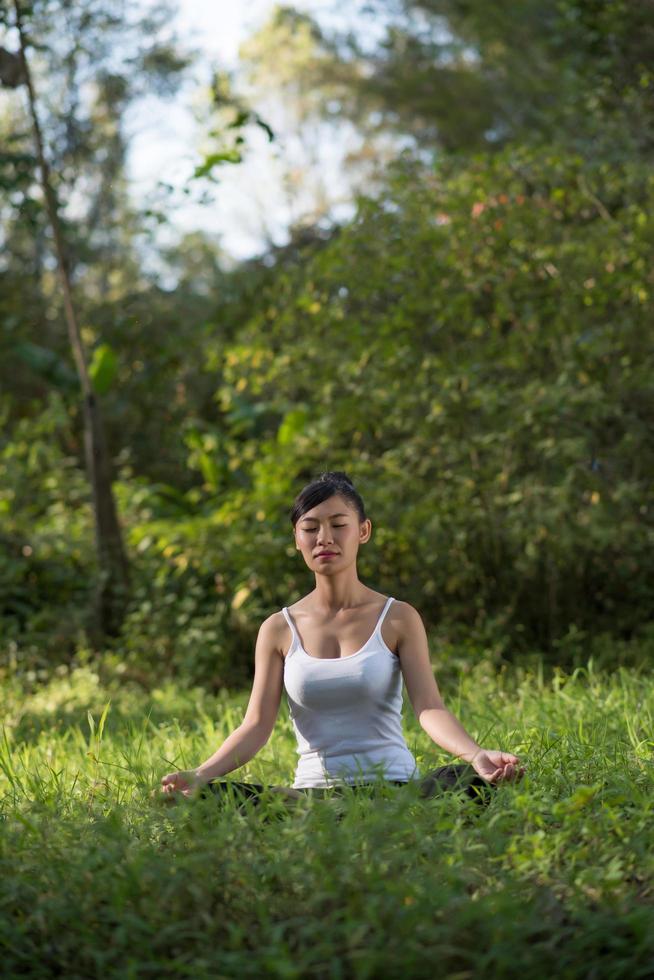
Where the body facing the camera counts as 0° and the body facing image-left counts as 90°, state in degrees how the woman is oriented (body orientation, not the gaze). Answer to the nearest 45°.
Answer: approximately 0°

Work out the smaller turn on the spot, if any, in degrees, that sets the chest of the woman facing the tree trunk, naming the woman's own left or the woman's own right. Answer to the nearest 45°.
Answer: approximately 180°
